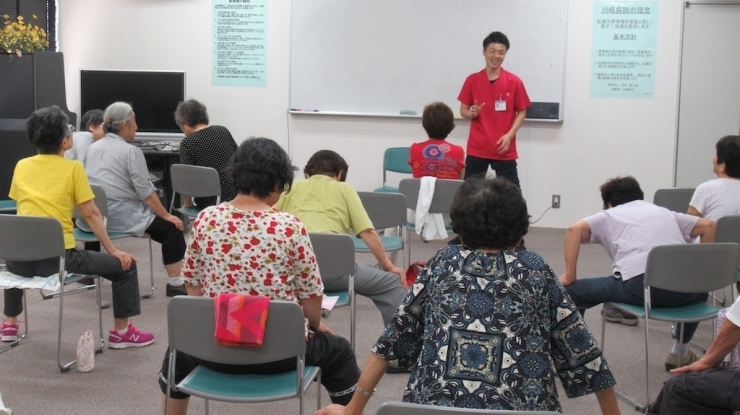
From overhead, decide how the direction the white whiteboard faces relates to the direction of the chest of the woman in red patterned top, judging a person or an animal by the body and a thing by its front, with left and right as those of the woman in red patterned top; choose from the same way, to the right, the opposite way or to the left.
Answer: the opposite way

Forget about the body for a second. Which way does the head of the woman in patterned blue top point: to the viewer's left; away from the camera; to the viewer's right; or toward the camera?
away from the camera

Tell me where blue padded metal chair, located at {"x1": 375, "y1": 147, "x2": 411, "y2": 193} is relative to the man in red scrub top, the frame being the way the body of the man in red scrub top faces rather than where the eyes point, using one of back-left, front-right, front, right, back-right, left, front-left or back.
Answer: back-right

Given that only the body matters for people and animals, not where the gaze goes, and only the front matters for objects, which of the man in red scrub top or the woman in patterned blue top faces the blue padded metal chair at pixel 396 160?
the woman in patterned blue top

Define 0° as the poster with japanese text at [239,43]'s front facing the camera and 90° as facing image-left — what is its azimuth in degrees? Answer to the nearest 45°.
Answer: approximately 0°

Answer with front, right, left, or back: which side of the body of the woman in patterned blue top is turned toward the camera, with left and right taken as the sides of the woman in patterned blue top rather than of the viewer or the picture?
back

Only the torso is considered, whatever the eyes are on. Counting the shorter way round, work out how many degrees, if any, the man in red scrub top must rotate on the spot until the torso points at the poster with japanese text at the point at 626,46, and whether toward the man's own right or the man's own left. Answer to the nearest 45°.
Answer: approximately 135° to the man's own left

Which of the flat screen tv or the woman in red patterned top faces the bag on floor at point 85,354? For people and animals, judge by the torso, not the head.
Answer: the flat screen tv

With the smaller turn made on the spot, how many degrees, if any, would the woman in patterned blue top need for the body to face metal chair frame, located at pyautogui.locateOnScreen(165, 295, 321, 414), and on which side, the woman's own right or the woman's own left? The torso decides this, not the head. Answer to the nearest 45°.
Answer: approximately 45° to the woman's own left

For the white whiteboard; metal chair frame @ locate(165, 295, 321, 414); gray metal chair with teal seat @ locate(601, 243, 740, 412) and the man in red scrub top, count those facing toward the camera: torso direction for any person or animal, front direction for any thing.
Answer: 2
